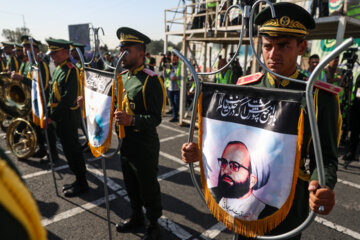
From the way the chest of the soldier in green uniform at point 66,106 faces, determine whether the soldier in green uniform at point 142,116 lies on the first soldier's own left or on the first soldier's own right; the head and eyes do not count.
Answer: on the first soldier's own left

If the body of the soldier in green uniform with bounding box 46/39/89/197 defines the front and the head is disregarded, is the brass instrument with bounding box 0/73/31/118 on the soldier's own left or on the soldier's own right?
on the soldier's own right

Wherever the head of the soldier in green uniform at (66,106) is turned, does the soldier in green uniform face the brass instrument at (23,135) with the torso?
no
